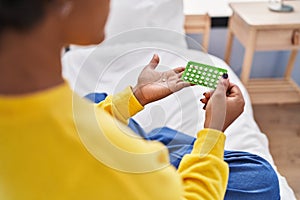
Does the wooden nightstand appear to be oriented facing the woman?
yes

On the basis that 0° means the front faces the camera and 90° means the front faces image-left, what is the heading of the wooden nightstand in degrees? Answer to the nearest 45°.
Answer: approximately 0°

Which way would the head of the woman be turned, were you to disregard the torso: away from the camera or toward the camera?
away from the camera

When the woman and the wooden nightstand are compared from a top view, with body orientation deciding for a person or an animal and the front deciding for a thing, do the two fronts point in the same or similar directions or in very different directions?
very different directions

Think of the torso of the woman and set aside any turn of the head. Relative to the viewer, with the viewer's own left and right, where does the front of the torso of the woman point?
facing away from the viewer and to the right of the viewer

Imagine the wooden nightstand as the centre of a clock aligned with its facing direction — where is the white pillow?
The white pillow is roughly at 2 o'clock from the wooden nightstand.

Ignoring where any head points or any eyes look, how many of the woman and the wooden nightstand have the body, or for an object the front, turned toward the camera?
1
